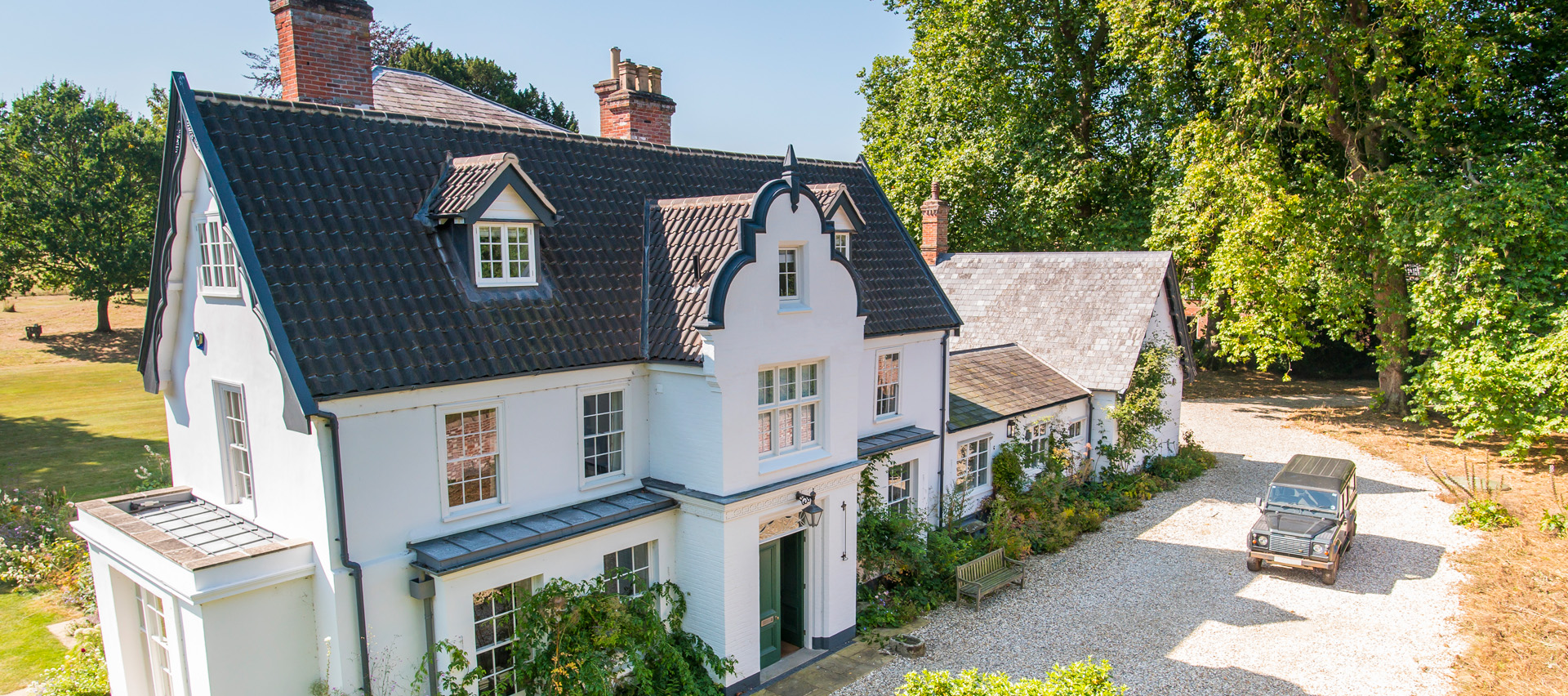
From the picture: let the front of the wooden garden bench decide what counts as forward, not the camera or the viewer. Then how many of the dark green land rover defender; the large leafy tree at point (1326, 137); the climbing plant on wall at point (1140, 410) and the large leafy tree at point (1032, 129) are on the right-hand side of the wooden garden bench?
0

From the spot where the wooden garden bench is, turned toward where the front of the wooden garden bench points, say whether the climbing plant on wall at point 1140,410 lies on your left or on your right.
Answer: on your left

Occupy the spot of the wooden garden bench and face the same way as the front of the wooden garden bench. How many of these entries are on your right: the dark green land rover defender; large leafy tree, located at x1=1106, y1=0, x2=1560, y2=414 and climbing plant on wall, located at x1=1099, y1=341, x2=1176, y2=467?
0

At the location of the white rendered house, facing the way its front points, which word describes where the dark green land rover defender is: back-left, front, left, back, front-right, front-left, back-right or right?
front-left

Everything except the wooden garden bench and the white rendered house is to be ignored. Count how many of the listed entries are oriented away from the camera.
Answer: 0

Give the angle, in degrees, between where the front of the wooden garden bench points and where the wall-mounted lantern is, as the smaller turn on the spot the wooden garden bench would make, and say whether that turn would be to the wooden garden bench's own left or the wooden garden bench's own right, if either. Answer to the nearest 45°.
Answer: approximately 90° to the wooden garden bench's own right

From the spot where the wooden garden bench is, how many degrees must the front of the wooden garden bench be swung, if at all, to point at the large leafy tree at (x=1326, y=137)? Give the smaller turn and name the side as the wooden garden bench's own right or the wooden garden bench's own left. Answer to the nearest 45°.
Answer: approximately 90° to the wooden garden bench's own left

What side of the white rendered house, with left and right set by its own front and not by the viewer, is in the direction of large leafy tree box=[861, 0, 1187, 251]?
left

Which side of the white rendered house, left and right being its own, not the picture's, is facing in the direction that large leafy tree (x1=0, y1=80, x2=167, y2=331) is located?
back

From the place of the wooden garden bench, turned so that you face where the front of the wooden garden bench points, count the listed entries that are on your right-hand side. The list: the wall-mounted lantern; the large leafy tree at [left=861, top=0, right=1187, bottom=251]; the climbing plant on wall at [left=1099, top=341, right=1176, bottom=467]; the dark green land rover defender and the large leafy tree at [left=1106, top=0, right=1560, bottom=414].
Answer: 1

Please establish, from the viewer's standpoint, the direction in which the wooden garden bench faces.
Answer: facing the viewer and to the right of the viewer
